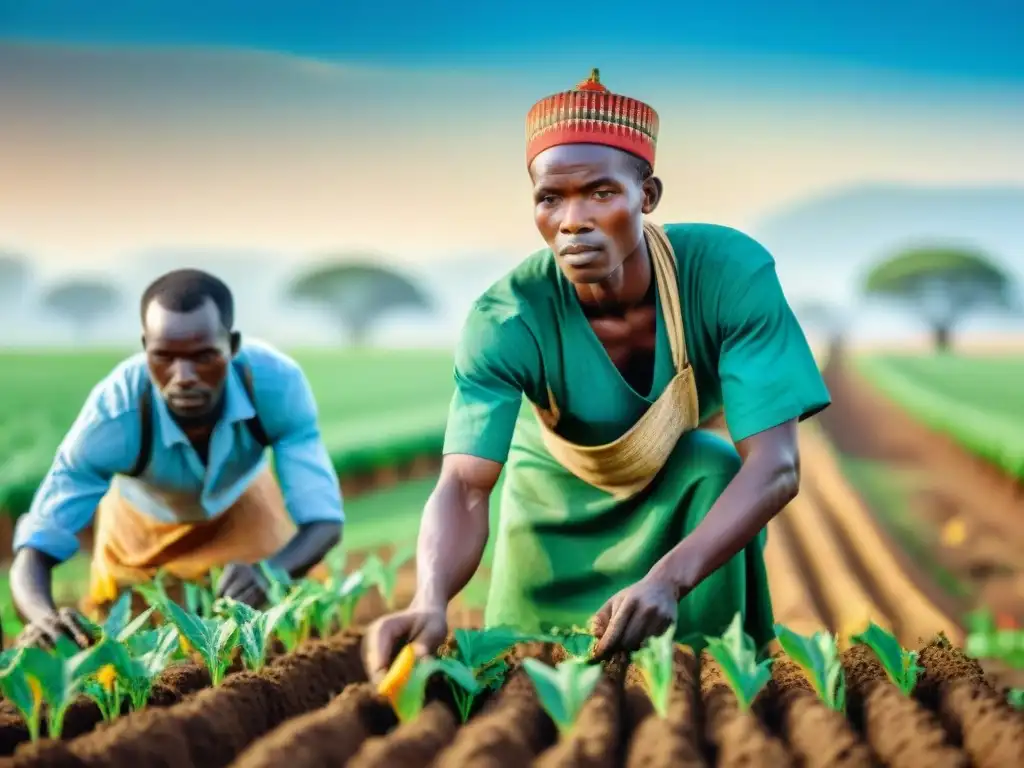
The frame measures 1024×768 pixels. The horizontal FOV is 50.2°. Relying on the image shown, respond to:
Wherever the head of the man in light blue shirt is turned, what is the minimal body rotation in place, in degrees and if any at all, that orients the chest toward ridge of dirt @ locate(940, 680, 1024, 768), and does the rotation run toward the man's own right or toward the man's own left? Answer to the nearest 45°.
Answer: approximately 45° to the man's own left

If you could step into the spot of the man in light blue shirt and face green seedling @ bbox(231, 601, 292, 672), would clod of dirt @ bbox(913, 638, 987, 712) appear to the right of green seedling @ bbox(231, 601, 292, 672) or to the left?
left

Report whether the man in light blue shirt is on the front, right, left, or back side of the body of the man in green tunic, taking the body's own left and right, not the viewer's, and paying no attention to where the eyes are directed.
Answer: right

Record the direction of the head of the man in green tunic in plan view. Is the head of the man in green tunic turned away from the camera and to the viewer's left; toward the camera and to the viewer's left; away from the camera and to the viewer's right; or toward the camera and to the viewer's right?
toward the camera and to the viewer's left

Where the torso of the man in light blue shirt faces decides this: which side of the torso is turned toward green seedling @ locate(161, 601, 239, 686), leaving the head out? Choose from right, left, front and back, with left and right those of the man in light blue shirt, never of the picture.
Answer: front

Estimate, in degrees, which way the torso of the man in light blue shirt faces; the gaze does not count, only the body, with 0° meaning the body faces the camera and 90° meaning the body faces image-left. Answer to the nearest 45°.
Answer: approximately 0°

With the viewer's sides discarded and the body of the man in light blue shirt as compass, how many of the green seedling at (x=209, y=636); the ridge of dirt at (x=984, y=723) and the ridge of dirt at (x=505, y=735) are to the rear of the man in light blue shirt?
0

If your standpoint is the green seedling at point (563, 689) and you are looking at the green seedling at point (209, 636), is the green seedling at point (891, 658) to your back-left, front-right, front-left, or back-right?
back-right

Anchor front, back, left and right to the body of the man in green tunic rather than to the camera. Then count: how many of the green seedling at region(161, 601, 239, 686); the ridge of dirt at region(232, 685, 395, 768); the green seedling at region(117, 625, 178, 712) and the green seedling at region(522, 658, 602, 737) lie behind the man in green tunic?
0

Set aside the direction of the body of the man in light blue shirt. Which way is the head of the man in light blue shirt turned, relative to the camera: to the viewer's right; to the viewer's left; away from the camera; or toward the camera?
toward the camera

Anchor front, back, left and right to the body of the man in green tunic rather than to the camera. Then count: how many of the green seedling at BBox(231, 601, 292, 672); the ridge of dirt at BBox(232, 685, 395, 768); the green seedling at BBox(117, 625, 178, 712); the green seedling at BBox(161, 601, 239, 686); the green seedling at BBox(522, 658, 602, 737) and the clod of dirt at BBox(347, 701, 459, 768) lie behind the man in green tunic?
0

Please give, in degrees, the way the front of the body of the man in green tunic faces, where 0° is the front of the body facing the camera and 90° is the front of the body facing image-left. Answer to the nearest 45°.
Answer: approximately 45°

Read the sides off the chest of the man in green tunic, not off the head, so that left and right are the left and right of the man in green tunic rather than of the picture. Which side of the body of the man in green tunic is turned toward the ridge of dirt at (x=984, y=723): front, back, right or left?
left

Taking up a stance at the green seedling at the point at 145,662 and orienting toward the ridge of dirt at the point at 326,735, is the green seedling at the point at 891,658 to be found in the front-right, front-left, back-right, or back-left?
front-left

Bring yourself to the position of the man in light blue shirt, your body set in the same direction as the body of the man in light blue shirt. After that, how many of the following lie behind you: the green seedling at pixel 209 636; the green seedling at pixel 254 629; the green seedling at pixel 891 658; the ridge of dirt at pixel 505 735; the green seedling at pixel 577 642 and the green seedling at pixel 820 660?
0

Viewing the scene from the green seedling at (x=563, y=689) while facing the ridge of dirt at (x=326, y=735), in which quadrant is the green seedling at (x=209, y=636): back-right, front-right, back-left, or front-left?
front-right

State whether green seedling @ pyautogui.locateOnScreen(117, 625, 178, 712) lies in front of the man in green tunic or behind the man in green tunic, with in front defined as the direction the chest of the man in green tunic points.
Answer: in front

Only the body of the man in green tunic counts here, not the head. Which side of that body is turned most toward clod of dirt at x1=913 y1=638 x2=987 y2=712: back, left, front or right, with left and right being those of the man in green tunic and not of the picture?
left

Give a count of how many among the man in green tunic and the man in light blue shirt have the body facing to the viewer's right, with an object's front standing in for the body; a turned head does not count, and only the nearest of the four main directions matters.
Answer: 0

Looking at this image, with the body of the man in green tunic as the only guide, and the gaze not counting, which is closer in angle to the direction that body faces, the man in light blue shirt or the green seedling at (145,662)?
the green seedling
